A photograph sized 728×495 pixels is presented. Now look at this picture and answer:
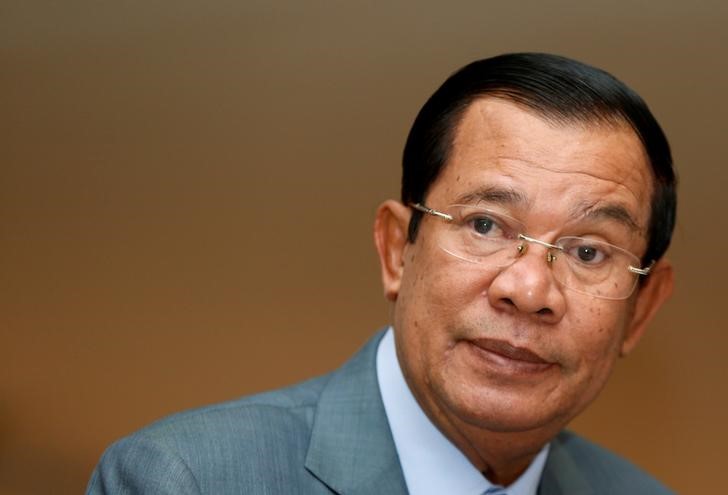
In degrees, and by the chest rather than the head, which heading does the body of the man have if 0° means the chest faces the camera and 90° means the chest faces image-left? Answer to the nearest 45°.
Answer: approximately 315°
